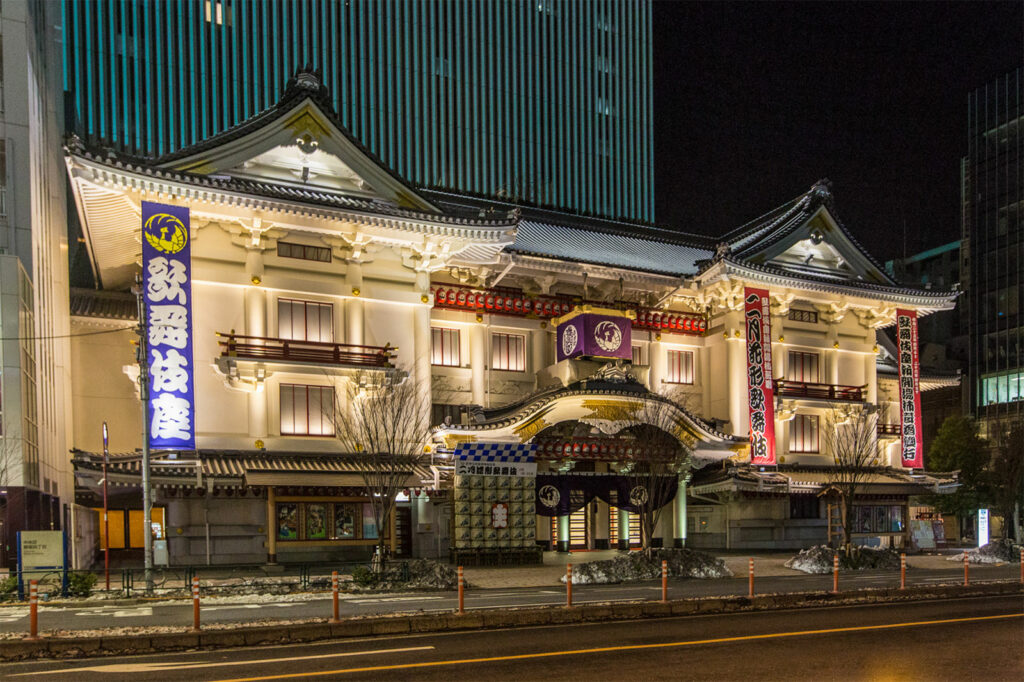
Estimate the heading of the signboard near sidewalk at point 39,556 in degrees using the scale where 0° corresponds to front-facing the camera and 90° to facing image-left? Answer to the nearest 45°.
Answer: approximately 0°

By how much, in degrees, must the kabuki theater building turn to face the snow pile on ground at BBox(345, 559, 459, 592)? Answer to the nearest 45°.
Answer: approximately 45° to its right

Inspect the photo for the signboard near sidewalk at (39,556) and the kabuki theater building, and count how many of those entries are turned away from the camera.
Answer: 0
